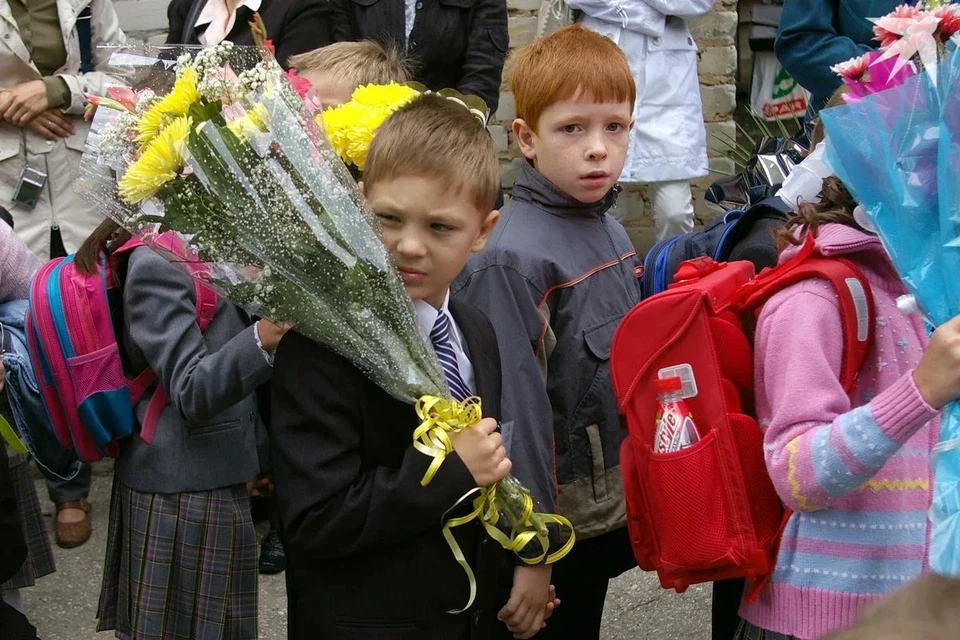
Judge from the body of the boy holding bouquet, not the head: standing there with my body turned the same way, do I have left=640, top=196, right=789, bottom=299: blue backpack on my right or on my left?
on my left

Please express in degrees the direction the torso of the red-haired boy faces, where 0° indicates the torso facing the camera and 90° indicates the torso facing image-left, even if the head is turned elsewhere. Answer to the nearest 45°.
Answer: approximately 315°

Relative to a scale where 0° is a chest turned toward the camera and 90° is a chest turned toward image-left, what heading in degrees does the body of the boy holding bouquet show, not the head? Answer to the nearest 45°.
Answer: approximately 315°

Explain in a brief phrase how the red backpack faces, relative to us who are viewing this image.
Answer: facing to the left of the viewer

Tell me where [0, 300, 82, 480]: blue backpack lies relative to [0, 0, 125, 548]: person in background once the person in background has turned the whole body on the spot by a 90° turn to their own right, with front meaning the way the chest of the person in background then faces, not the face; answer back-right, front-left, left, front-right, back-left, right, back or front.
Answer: left

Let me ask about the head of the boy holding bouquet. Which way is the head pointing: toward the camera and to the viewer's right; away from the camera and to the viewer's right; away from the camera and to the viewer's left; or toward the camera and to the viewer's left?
toward the camera and to the viewer's left

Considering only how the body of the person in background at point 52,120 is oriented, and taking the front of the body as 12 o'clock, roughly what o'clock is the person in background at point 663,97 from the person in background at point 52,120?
the person in background at point 663,97 is roughly at 9 o'clock from the person in background at point 52,120.

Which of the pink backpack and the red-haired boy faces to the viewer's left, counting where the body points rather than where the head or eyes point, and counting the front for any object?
the pink backpack

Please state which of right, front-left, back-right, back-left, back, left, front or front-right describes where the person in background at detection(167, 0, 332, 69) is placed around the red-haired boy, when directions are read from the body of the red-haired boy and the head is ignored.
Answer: back

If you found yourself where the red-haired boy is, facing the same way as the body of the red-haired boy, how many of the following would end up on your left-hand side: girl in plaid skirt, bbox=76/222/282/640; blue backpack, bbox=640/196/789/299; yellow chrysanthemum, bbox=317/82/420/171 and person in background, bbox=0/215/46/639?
1
